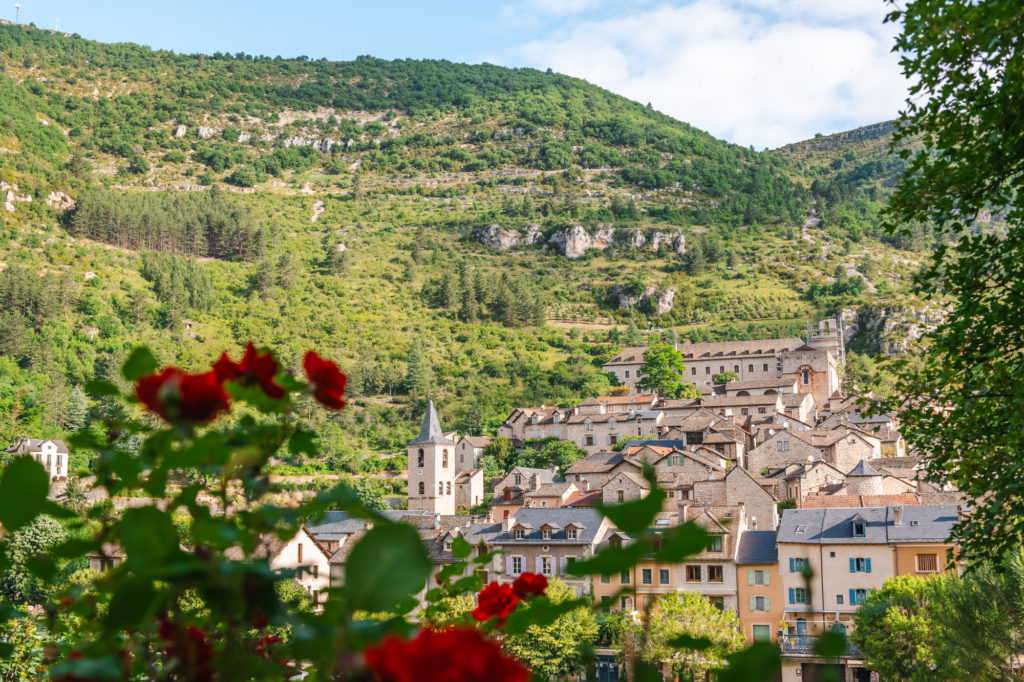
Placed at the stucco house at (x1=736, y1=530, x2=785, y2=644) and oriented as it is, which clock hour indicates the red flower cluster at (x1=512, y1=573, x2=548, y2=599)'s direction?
The red flower cluster is roughly at 12 o'clock from the stucco house.

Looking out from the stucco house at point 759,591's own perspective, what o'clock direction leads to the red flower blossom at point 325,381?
The red flower blossom is roughly at 12 o'clock from the stucco house.

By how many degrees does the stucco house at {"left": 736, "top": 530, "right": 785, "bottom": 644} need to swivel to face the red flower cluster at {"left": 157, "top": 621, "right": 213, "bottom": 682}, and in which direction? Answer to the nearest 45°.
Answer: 0° — it already faces it

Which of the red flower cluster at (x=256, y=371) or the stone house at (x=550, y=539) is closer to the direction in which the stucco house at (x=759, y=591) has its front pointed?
the red flower cluster

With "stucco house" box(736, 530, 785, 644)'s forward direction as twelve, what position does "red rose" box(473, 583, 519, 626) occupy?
The red rose is roughly at 12 o'clock from the stucco house.

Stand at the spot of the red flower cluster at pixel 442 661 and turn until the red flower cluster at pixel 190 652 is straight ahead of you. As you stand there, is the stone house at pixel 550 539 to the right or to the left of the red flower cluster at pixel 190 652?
right

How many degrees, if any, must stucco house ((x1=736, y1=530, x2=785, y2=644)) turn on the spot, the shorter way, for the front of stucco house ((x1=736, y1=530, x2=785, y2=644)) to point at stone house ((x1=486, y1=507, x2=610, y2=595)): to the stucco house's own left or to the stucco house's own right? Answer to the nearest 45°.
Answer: approximately 90° to the stucco house's own right

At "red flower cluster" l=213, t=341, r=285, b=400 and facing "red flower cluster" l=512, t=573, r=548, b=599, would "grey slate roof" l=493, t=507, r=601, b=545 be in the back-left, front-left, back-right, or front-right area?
front-left

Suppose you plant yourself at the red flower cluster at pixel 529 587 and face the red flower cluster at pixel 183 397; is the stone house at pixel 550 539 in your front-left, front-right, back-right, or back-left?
back-right

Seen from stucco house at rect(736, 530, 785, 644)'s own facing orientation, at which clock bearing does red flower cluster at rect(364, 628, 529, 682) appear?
The red flower cluster is roughly at 12 o'clock from the stucco house.

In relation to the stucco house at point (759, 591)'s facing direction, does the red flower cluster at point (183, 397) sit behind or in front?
in front

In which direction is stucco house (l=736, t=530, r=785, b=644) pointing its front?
toward the camera

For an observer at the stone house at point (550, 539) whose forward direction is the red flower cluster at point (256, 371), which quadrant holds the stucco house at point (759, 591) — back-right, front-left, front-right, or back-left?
front-left

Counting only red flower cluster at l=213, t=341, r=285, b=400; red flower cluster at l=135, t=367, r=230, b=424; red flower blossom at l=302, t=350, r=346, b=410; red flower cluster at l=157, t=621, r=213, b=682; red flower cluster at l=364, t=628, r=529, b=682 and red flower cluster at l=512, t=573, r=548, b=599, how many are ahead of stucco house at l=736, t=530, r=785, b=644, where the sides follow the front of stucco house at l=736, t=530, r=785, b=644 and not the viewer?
6

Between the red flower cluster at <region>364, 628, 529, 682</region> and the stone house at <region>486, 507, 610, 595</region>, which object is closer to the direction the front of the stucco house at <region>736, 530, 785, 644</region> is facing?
the red flower cluster
